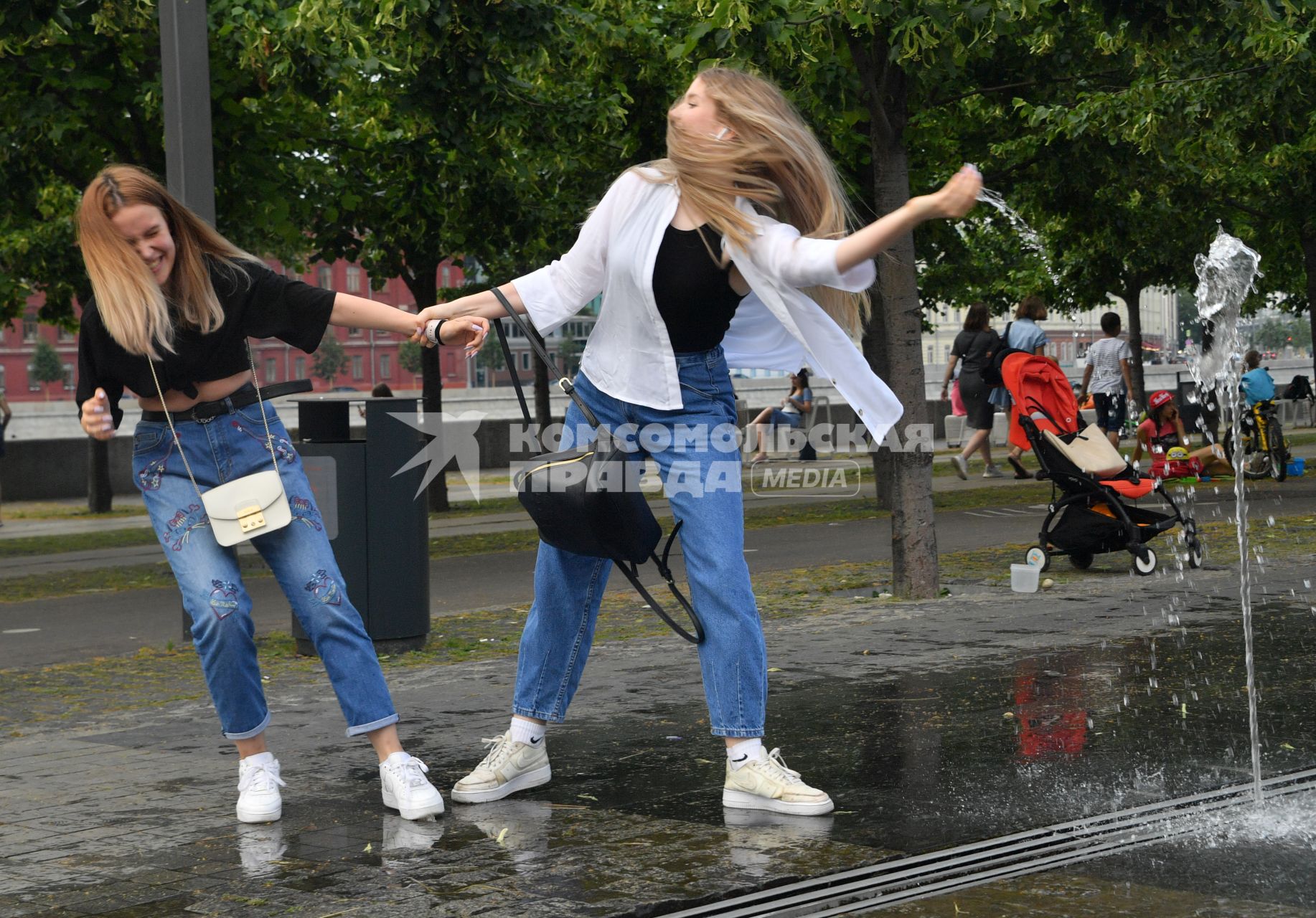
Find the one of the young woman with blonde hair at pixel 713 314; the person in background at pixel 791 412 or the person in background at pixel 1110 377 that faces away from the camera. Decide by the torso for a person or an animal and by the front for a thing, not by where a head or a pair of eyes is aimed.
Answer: the person in background at pixel 1110 377

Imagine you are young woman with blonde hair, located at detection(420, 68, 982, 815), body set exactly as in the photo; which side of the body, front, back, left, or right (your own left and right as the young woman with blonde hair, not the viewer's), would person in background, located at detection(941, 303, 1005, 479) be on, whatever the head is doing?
back

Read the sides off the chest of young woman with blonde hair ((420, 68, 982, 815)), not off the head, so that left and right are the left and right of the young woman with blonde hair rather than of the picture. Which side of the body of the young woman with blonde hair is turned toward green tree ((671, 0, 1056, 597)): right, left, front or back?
back

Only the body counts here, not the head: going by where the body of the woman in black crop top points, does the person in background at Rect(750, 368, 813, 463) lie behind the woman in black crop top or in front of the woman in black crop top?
behind

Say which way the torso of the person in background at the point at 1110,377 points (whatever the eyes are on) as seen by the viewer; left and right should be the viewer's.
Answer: facing away from the viewer

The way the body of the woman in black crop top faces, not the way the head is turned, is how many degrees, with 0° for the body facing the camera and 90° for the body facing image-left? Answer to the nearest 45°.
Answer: approximately 0°
